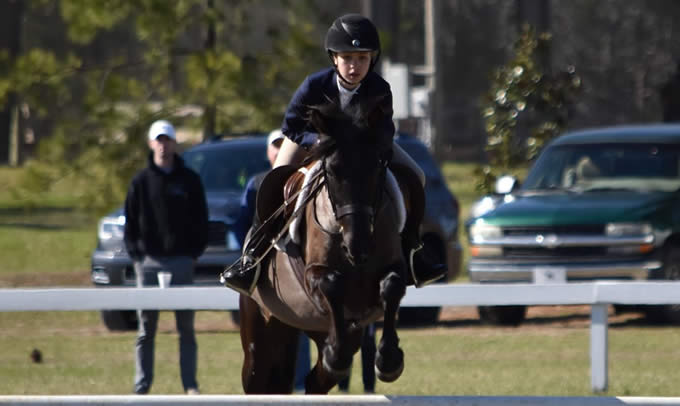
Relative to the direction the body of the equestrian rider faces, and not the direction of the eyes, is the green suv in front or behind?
behind

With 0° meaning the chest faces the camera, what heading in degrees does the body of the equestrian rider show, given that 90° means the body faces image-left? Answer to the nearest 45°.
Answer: approximately 0°

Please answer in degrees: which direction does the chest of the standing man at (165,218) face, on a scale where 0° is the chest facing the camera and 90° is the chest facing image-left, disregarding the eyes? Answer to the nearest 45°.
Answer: approximately 0°

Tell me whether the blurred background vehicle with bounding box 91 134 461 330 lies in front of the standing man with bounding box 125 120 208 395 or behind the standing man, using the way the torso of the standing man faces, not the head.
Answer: behind

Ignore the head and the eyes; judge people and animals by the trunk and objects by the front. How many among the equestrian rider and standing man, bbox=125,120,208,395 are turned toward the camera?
2

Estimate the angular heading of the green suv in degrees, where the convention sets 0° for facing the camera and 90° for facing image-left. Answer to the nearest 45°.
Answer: approximately 45°
